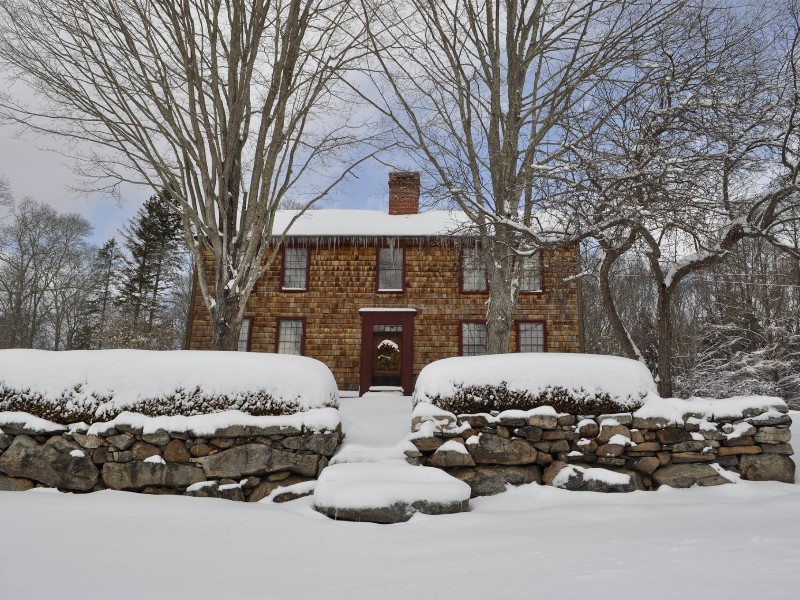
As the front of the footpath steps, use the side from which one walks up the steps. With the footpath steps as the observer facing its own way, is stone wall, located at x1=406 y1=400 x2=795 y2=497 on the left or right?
on its left

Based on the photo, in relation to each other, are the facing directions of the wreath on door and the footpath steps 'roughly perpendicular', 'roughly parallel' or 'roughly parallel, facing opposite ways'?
roughly parallel

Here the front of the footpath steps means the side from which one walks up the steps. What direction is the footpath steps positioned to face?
toward the camera

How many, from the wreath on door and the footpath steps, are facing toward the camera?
2

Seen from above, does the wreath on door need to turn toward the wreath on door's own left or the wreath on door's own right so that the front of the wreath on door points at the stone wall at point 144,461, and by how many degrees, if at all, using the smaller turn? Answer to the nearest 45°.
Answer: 0° — it already faces it

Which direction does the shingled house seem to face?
toward the camera

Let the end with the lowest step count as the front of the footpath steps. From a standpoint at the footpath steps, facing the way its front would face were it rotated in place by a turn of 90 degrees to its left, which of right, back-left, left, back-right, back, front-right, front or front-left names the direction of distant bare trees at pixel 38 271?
back-left

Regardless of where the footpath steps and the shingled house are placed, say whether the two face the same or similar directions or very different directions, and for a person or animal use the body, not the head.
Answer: same or similar directions

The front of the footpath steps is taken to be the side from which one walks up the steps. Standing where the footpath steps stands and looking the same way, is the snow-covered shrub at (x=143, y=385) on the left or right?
on its right

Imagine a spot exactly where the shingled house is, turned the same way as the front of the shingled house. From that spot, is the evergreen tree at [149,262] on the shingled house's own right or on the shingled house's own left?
on the shingled house's own right

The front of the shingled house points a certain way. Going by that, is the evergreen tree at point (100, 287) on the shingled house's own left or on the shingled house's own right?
on the shingled house's own right

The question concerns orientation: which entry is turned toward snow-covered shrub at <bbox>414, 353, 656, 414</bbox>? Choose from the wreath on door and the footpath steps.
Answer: the wreath on door

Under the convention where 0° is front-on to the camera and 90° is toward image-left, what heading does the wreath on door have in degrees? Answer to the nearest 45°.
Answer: approximately 0°

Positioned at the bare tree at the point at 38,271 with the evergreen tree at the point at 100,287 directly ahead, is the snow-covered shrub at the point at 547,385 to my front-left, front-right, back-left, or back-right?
front-right

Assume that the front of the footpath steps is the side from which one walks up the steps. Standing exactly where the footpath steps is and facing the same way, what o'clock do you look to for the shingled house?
The shingled house is roughly at 6 o'clock from the footpath steps.
